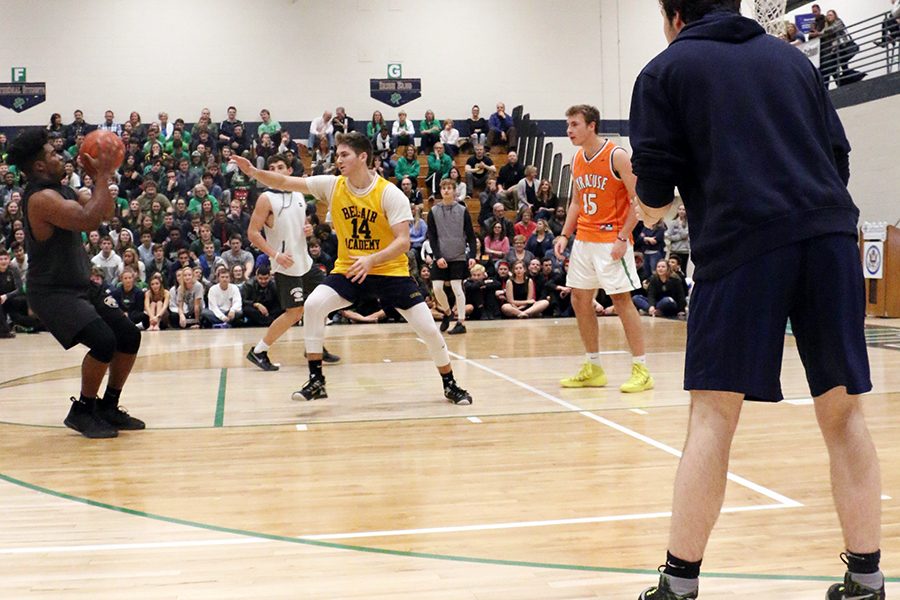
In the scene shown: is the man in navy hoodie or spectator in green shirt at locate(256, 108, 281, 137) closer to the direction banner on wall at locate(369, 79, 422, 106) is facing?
the man in navy hoodie

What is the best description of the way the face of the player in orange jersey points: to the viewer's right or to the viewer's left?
to the viewer's left

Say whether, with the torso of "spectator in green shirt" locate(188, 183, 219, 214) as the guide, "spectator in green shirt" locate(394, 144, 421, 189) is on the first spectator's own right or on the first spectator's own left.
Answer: on the first spectator's own left

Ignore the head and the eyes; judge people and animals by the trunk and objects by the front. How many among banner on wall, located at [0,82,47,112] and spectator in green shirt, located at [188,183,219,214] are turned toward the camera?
2

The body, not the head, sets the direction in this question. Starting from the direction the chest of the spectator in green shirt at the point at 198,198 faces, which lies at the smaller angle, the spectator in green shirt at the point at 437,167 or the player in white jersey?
the player in white jersey

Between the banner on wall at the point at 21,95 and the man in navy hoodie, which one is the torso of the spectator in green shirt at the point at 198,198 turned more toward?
the man in navy hoodie

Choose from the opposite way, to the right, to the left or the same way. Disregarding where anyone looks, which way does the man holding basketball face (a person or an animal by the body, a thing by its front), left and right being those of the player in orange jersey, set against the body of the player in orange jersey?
the opposite way

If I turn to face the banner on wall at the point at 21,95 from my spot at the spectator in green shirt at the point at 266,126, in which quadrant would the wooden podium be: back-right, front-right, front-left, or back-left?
back-left

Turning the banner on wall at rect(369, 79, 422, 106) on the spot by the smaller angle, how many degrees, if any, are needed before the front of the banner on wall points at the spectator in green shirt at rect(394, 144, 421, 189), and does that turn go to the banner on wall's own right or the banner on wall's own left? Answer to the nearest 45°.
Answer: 0° — it already faces them
